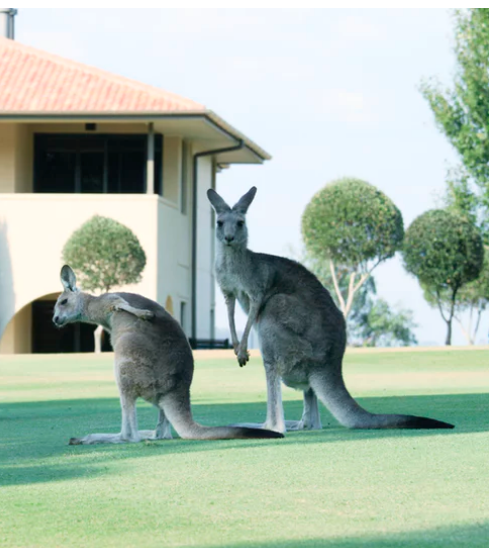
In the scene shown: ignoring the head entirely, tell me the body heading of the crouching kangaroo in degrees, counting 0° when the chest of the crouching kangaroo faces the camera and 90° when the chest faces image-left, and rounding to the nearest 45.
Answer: approximately 90°

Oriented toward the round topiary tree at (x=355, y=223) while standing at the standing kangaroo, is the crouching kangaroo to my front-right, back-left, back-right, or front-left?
back-left

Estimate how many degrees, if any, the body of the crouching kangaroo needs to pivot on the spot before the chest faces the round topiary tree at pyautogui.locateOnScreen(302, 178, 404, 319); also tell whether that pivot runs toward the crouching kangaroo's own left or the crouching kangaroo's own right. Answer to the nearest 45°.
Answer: approximately 90° to the crouching kangaroo's own right

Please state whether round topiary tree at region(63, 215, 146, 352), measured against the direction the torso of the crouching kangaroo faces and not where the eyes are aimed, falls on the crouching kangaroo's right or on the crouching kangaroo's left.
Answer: on the crouching kangaroo's right

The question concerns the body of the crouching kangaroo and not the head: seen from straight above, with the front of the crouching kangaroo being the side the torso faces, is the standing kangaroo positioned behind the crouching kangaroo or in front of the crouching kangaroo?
behind

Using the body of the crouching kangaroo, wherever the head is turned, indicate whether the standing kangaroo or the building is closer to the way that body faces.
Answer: the building

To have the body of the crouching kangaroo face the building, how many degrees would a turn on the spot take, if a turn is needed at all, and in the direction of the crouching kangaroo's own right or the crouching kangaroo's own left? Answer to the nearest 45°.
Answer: approximately 90° to the crouching kangaroo's own right
